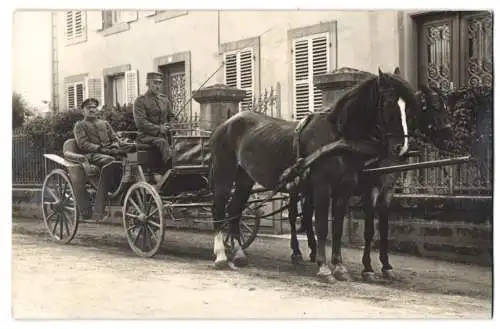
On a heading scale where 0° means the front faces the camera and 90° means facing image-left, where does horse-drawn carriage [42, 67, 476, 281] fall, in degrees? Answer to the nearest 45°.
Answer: approximately 315°

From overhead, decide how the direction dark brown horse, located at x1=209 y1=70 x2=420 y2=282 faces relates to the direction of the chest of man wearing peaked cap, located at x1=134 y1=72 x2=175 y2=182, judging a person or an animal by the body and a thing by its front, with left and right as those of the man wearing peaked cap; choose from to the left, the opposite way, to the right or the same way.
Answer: the same way

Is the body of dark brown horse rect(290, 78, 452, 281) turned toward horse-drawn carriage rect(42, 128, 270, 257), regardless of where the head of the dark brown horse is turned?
no

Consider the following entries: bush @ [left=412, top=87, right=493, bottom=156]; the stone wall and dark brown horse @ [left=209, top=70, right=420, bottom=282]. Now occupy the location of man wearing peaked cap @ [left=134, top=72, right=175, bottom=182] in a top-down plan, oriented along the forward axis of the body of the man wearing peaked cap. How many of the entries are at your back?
0

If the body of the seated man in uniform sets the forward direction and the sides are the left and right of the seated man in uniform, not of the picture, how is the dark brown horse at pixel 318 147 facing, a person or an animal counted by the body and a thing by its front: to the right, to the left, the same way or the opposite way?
the same way

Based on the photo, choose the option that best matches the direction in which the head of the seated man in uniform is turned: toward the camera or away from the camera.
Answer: toward the camera

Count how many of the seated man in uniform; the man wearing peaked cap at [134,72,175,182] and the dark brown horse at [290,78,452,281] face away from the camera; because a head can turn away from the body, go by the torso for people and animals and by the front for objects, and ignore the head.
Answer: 0

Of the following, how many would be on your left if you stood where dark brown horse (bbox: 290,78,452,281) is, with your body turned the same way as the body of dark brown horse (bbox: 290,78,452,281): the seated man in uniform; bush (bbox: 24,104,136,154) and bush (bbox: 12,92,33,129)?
0

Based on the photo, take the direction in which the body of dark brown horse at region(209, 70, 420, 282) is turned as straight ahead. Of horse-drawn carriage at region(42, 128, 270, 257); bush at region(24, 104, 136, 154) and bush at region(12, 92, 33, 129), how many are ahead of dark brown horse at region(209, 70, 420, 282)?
0

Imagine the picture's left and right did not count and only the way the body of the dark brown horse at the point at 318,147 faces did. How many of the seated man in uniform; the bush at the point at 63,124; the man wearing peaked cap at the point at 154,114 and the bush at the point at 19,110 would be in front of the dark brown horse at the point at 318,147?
0

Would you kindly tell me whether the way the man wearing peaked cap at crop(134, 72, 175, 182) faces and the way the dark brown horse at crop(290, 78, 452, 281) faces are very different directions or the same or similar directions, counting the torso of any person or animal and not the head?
same or similar directions

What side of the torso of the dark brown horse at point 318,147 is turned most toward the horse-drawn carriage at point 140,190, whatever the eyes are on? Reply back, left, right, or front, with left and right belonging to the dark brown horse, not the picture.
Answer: back

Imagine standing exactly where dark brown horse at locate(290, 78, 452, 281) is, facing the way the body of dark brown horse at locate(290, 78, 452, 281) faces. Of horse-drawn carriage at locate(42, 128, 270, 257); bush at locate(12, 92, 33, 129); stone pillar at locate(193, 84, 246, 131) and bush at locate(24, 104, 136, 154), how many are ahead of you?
0

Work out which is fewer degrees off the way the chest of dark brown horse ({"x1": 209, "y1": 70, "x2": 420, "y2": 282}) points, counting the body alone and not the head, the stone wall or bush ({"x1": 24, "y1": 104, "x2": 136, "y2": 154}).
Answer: the stone wall

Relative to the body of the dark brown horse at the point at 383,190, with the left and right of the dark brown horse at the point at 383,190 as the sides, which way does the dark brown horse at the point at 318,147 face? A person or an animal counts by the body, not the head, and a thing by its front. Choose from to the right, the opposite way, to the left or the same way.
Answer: the same way

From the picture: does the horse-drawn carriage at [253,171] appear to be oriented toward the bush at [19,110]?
no

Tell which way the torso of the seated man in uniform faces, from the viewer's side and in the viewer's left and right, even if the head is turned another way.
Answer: facing the viewer and to the right of the viewer
